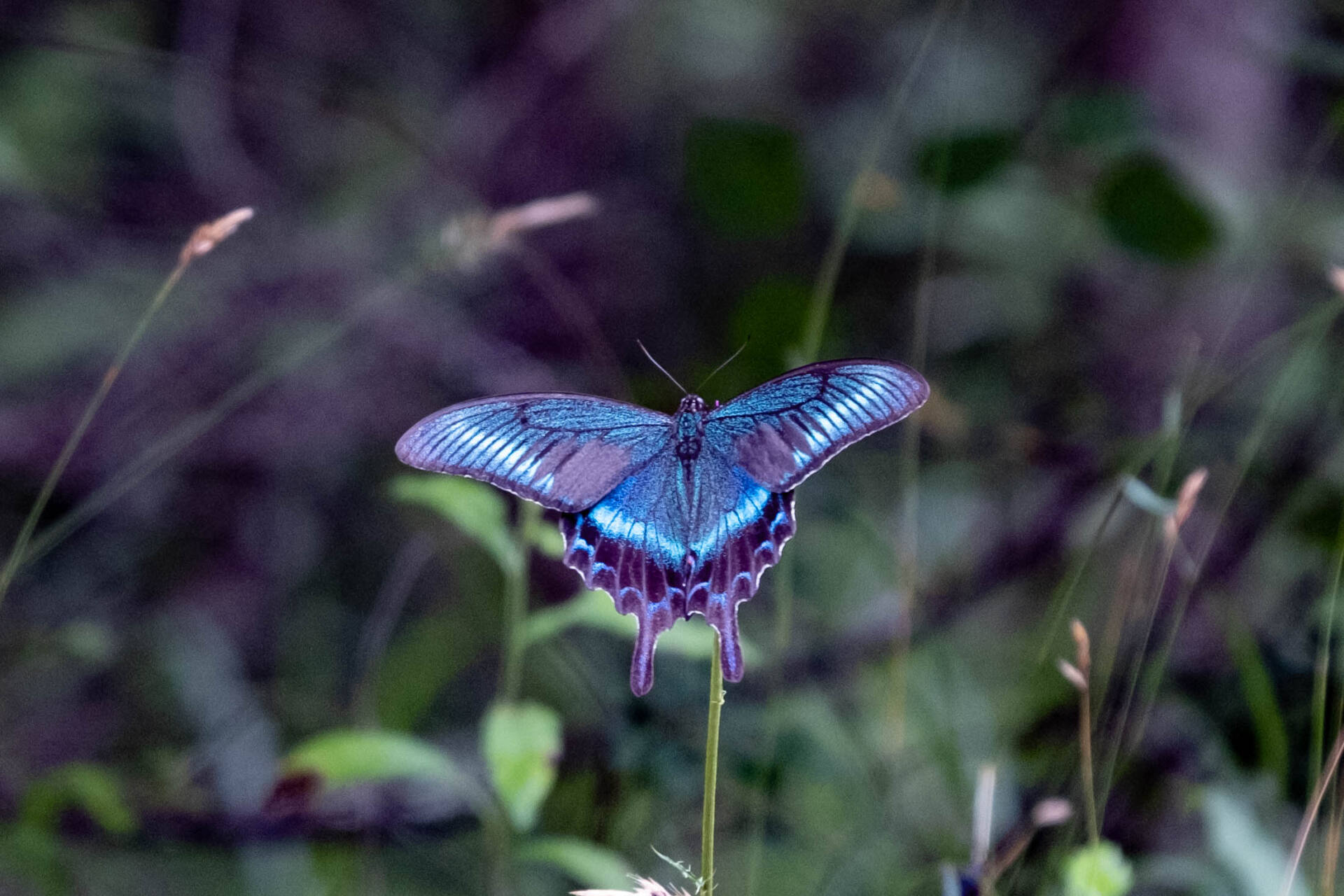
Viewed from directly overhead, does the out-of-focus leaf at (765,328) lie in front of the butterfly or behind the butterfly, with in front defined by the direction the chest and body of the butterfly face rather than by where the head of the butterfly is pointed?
in front

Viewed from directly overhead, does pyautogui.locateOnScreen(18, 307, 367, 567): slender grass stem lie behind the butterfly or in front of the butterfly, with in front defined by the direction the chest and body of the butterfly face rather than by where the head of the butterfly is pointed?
in front

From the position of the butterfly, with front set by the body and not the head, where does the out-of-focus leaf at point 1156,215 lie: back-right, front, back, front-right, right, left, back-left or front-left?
front-right

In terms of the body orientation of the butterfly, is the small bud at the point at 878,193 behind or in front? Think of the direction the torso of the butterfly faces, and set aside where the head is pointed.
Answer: in front

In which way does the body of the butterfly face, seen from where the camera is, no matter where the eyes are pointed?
away from the camera
